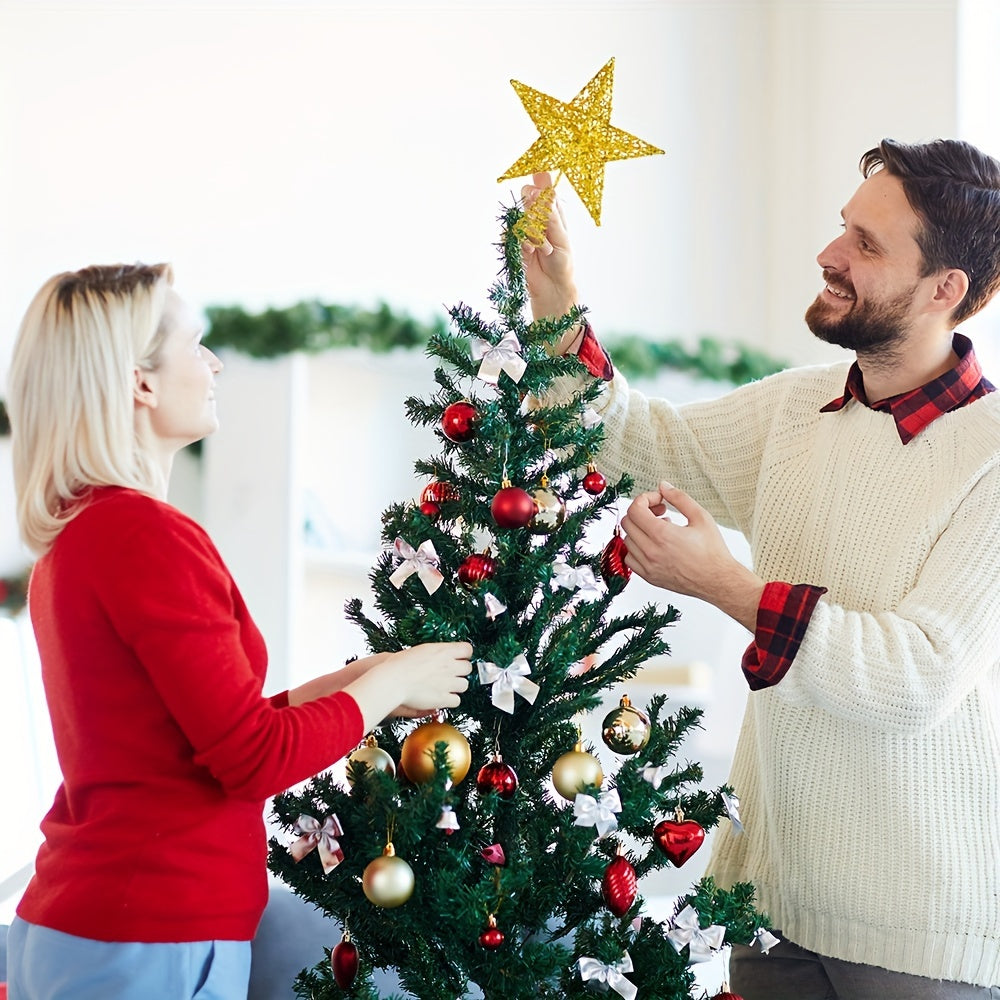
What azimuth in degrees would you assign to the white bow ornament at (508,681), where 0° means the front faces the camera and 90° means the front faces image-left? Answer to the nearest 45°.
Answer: approximately 0°

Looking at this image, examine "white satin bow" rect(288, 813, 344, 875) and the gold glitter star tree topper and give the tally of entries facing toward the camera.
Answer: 2

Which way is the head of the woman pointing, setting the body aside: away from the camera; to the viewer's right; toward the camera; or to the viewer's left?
to the viewer's right

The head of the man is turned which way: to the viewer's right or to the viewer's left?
to the viewer's left

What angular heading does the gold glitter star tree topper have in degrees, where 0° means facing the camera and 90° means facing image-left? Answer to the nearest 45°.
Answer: approximately 0°

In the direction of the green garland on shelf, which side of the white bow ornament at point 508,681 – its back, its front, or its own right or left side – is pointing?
back

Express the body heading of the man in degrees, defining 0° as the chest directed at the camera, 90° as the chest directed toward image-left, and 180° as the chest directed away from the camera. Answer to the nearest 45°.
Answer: approximately 45°

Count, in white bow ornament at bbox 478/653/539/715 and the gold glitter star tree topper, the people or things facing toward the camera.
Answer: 2
